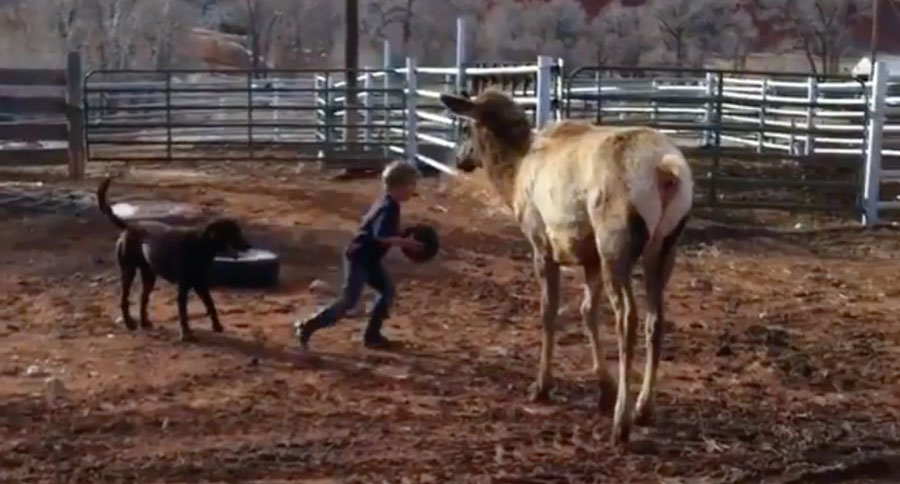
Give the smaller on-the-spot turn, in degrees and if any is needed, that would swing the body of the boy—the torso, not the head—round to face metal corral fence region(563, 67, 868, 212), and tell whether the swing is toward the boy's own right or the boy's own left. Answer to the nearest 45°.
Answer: approximately 45° to the boy's own left

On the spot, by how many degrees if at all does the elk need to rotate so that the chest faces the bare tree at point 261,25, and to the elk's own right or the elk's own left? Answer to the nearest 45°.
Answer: approximately 45° to the elk's own right

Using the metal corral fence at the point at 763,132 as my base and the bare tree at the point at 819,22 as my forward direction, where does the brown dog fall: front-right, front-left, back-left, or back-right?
back-left

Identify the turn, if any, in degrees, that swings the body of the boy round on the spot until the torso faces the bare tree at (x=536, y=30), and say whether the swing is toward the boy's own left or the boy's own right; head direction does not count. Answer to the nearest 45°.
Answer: approximately 90° to the boy's own left

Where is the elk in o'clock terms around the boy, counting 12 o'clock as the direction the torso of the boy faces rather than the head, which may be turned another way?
The elk is roughly at 2 o'clock from the boy.

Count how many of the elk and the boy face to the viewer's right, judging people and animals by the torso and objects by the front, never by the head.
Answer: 1

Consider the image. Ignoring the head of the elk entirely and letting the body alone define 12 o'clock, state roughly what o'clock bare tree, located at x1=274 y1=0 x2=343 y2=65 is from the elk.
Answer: The bare tree is roughly at 1 o'clock from the elk.

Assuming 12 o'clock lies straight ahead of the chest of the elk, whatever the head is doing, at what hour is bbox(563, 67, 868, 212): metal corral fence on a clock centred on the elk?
The metal corral fence is roughly at 2 o'clock from the elk.

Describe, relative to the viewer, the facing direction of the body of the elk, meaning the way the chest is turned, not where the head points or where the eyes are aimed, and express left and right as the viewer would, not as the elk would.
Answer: facing away from the viewer and to the left of the viewer

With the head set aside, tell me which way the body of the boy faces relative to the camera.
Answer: to the viewer's right

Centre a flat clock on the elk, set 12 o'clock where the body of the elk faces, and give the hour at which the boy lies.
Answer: The boy is roughly at 12 o'clock from the elk.
